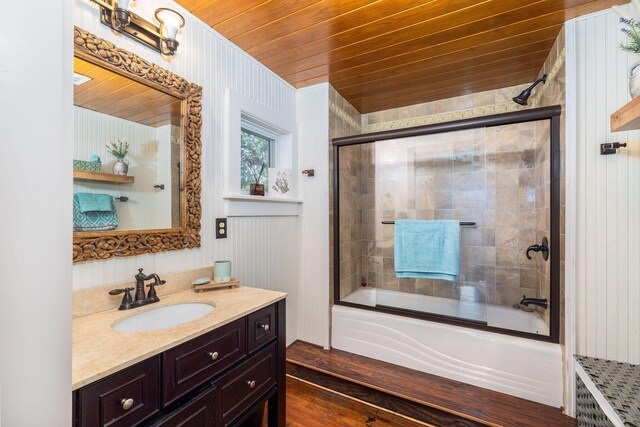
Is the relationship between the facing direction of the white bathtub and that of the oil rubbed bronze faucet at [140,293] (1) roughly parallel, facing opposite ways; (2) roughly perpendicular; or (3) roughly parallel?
roughly perpendicular

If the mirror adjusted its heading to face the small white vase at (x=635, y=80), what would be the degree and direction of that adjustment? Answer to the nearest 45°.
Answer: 0° — it already faces it

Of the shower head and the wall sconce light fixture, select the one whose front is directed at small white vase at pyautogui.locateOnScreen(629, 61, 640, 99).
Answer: the wall sconce light fixture

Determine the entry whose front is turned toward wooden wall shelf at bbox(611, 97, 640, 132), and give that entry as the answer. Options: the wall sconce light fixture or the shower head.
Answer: the wall sconce light fixture

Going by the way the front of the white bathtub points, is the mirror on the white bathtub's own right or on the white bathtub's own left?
on the white bathtub's own right

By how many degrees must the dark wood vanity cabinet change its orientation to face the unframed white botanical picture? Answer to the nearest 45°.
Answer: approximately 90° to its left

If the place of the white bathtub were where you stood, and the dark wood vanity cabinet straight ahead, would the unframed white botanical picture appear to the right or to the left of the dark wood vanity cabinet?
right

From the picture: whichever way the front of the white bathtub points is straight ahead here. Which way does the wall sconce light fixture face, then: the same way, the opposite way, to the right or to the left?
to the left

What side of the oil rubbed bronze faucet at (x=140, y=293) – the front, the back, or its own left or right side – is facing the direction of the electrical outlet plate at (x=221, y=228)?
left

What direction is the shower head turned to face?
to the viewer's left
